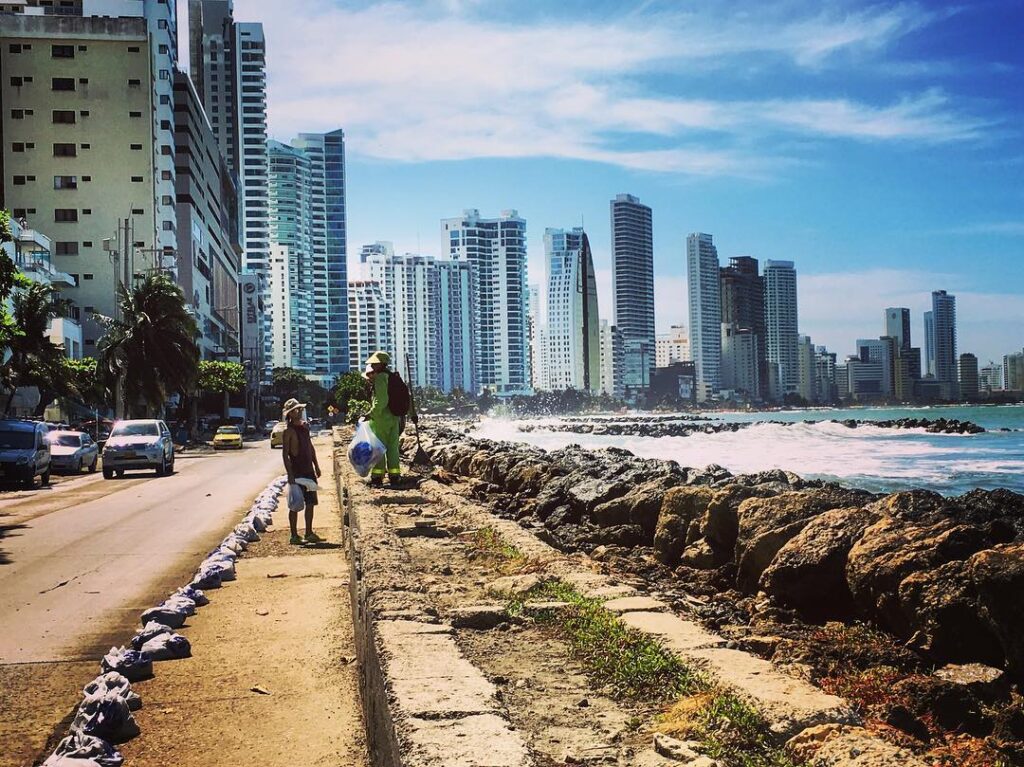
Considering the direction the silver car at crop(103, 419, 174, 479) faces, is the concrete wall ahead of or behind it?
ahead

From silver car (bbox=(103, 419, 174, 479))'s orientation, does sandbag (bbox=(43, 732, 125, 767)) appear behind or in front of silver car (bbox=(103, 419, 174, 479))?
in front

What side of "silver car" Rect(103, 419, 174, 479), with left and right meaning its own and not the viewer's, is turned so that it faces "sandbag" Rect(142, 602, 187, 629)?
front

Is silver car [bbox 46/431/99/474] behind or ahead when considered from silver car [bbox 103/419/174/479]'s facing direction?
behind

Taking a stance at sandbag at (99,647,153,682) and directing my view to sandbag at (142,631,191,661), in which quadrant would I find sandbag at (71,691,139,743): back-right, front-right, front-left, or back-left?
back-right

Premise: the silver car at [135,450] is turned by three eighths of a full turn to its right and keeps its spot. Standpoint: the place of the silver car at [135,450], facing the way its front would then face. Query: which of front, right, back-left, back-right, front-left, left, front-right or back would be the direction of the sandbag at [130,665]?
back-left

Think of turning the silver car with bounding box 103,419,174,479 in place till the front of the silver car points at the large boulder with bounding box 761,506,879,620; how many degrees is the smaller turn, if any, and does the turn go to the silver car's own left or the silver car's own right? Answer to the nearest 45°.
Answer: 0° — it already faces it

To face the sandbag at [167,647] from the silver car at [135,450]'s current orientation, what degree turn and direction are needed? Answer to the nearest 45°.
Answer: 0° — it already faces it

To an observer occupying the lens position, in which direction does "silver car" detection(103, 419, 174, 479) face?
facing the viewer

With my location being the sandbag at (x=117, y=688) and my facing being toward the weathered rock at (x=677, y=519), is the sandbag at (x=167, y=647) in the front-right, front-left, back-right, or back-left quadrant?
front-left

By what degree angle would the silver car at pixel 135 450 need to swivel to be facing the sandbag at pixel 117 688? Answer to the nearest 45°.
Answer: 0° — it already faces it
